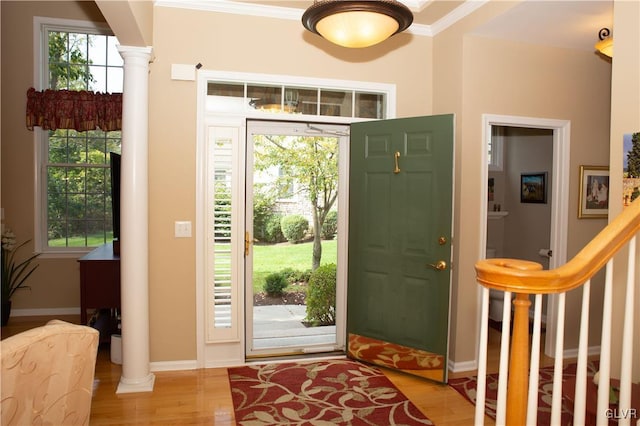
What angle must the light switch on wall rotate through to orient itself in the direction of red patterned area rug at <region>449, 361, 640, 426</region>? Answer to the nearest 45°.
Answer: approximately 45° to its left

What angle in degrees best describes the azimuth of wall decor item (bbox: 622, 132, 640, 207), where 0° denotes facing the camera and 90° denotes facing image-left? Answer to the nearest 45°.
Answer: approximately 0°

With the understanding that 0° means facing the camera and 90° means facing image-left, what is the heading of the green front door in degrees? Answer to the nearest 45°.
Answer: approximately 45°

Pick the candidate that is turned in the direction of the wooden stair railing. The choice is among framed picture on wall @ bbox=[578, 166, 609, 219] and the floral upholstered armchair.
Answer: the framed picture on wall
